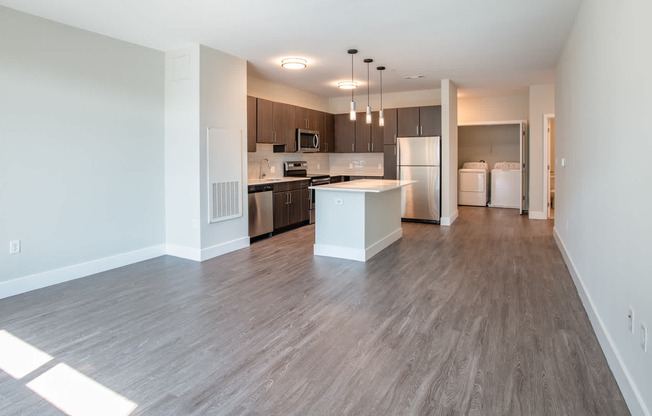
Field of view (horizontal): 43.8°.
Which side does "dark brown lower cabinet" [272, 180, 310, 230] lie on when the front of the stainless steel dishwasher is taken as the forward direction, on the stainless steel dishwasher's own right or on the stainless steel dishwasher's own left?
on the stainless steel dishwasher's own left

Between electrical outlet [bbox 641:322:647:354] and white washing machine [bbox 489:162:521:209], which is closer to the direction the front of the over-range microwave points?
the electrical outlet

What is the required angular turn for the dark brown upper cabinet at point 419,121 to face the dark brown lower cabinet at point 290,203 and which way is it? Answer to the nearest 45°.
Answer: approximately 45° to its right

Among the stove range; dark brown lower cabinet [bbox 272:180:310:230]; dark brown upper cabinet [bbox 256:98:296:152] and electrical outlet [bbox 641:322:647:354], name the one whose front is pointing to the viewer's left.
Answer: the electrical outlet

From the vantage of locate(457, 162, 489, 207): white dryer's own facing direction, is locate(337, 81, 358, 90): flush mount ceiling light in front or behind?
in front

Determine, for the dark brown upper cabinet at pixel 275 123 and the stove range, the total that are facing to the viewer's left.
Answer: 0

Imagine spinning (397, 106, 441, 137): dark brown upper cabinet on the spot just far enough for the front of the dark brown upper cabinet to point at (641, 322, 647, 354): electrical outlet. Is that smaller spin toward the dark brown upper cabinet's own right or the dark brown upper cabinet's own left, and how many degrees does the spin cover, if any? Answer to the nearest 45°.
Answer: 0° — it already faces it

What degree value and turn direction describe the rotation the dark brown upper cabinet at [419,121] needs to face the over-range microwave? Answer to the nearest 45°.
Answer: approximately 90° to its right

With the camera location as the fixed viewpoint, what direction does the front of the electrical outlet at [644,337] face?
facing to the left of the viewer

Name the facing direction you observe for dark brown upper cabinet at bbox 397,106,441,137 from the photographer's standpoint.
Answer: facing the viewer
